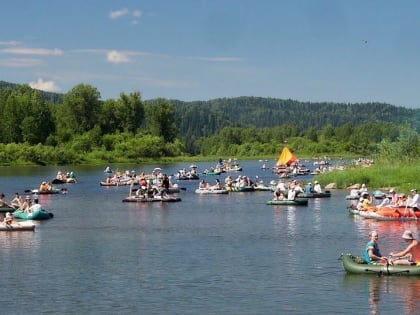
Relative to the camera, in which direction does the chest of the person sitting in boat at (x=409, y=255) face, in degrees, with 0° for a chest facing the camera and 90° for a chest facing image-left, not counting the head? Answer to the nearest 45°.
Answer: approximately 90°

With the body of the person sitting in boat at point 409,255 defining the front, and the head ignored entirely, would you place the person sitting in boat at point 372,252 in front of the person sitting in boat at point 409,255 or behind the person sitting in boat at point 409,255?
in front
